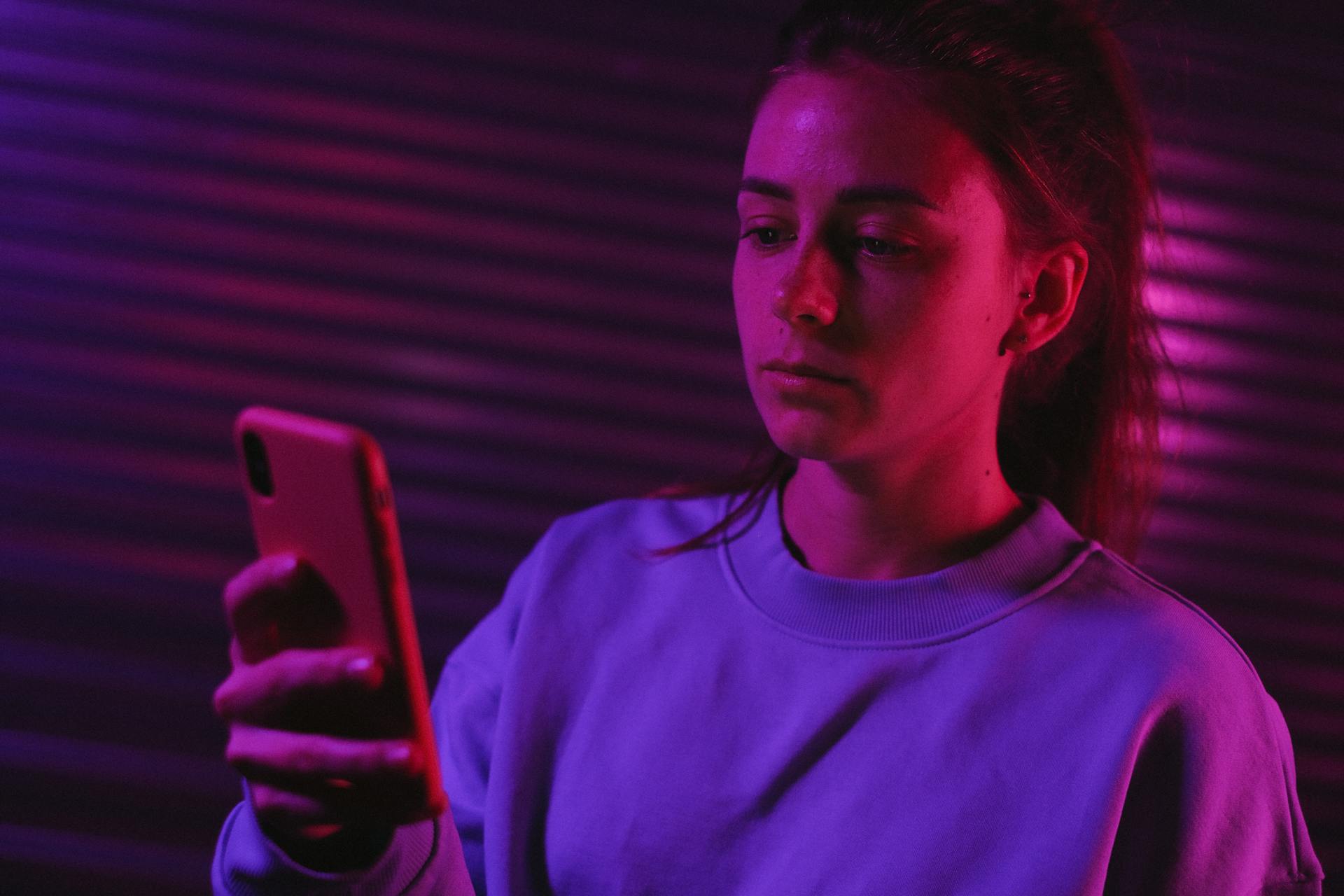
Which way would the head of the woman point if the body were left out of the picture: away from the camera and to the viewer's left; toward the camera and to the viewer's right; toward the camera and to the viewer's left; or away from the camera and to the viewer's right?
toward the camera and to the viewer's left

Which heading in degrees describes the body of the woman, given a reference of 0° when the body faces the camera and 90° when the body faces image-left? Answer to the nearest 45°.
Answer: approximately 45°
